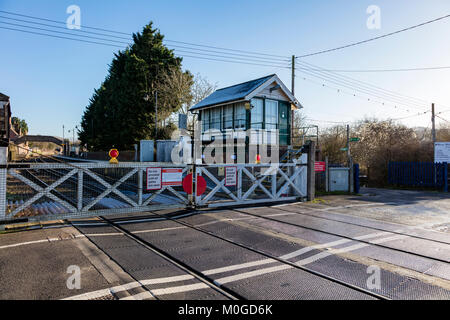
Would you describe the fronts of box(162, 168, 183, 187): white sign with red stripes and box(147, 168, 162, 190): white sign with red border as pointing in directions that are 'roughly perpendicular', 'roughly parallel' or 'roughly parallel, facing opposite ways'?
roughly parallel

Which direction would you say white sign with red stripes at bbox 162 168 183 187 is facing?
toward the camera

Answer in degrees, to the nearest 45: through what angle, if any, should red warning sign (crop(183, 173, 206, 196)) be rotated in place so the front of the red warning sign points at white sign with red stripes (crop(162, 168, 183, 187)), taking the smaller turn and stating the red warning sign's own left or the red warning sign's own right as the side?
approximately 45° to the red warning sign's own right

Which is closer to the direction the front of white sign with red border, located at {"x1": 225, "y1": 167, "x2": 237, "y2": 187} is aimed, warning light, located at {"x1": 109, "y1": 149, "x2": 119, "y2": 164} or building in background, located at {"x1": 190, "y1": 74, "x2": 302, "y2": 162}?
the warning light

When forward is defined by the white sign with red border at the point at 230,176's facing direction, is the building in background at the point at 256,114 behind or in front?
behind

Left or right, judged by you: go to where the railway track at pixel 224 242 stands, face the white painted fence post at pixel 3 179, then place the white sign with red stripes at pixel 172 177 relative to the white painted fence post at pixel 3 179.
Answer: right

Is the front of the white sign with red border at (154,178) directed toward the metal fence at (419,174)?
no

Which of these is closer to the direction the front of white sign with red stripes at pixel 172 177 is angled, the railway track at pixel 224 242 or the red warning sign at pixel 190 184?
the railway track

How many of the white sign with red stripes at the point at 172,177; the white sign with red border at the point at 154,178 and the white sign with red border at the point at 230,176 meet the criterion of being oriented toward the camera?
3

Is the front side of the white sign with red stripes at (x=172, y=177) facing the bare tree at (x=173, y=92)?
no

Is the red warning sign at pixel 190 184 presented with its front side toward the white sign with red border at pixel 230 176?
no

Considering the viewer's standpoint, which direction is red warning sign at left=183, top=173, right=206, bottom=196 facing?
facing the viewer

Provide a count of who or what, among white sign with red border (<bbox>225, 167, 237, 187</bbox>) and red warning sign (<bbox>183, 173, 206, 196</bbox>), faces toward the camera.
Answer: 2

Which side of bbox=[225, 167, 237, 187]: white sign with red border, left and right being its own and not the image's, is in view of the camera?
front
